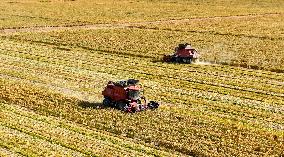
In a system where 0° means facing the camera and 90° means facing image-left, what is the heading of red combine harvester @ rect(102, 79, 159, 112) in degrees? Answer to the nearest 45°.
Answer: approximately 315°

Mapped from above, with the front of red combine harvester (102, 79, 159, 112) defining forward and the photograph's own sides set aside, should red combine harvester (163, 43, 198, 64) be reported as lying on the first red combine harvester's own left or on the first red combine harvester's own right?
on the first red combine harvester's own left
